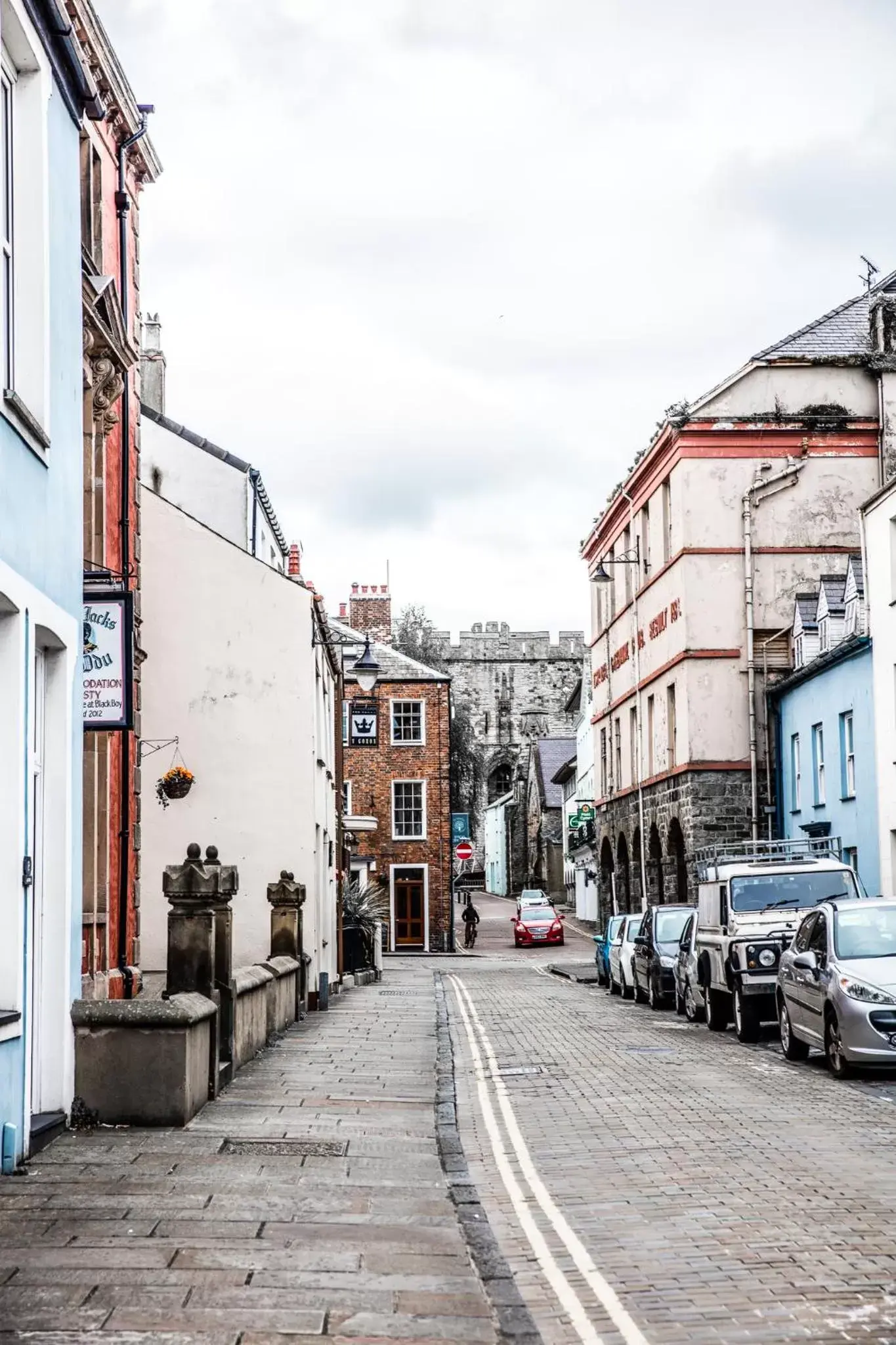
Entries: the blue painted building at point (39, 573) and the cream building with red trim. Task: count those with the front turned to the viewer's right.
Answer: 1

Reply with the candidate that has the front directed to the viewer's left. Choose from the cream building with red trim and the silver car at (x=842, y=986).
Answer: the cream building with red trim

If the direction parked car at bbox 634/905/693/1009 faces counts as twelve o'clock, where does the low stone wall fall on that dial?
The low stone wall is roughly at 2 o'clock from the parked car.

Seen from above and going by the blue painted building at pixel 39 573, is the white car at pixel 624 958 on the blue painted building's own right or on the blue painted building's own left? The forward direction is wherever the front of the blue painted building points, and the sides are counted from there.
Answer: on the blue painted building's own left

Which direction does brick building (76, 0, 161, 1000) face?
to the viewer's right

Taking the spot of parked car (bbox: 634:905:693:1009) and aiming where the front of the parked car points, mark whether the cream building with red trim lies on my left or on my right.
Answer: on my left

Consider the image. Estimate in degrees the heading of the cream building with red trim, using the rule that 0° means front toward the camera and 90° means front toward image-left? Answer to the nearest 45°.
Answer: approximately 90°

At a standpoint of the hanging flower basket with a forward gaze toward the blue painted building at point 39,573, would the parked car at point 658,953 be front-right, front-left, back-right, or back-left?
back-left

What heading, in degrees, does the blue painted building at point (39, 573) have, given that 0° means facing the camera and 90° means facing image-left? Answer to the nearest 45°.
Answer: approximately 270°

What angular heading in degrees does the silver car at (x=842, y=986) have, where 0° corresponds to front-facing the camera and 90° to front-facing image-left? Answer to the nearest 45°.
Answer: approximately 315°

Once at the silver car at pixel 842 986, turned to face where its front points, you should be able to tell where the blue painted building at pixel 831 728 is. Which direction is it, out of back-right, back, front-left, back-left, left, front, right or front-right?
back-left
